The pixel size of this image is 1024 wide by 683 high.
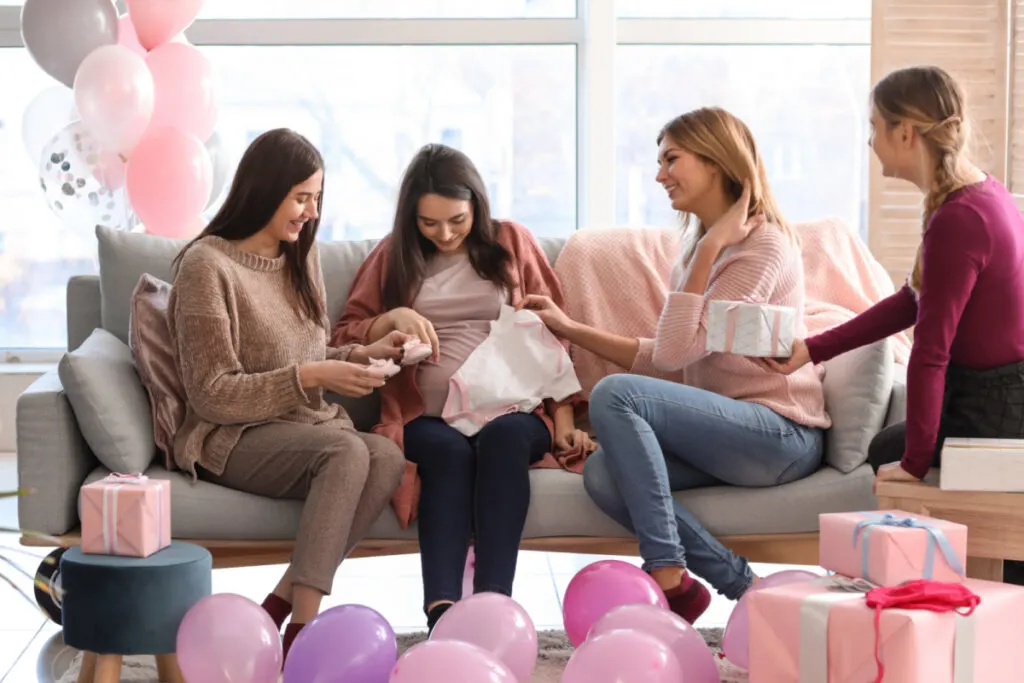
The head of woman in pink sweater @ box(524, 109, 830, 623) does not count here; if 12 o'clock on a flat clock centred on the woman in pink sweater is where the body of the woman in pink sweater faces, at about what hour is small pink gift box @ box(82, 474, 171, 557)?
The small pink gift box is roughly at 11 o'clock from the woman in pink sweater.

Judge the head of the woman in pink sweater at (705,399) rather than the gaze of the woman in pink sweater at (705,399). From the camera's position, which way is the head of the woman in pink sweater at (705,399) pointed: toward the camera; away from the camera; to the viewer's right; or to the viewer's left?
to the viewer's left

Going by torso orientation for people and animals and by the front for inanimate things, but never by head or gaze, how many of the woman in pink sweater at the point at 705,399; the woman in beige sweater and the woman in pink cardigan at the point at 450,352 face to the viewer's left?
1

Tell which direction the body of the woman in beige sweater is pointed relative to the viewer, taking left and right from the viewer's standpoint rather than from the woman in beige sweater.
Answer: facing the viewer and to the right of the viewer

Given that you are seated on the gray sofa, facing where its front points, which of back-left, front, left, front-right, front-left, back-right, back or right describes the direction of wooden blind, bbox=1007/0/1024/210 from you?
back-left

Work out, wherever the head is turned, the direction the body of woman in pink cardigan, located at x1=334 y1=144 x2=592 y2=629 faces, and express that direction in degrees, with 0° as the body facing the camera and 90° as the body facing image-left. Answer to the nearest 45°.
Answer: approximately 0°

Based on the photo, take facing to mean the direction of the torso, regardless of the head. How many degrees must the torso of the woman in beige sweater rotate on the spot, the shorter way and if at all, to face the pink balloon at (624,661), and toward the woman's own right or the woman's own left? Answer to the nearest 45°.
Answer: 0° — they already face it

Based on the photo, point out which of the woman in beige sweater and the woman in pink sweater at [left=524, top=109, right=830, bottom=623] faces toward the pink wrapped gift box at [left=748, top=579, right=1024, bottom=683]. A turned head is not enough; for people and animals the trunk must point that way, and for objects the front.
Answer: the woman in beige sweater

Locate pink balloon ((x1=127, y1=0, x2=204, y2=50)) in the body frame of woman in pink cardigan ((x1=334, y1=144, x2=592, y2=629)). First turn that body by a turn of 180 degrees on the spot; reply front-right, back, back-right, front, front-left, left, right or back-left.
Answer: front-left

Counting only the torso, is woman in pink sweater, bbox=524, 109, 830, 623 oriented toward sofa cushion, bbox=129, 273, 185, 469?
yes

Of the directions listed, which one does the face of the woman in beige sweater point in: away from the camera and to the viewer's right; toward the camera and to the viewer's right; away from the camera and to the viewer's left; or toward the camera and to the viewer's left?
toward the camera and to the viewer's right

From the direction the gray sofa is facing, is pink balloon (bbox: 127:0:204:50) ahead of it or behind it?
behind
